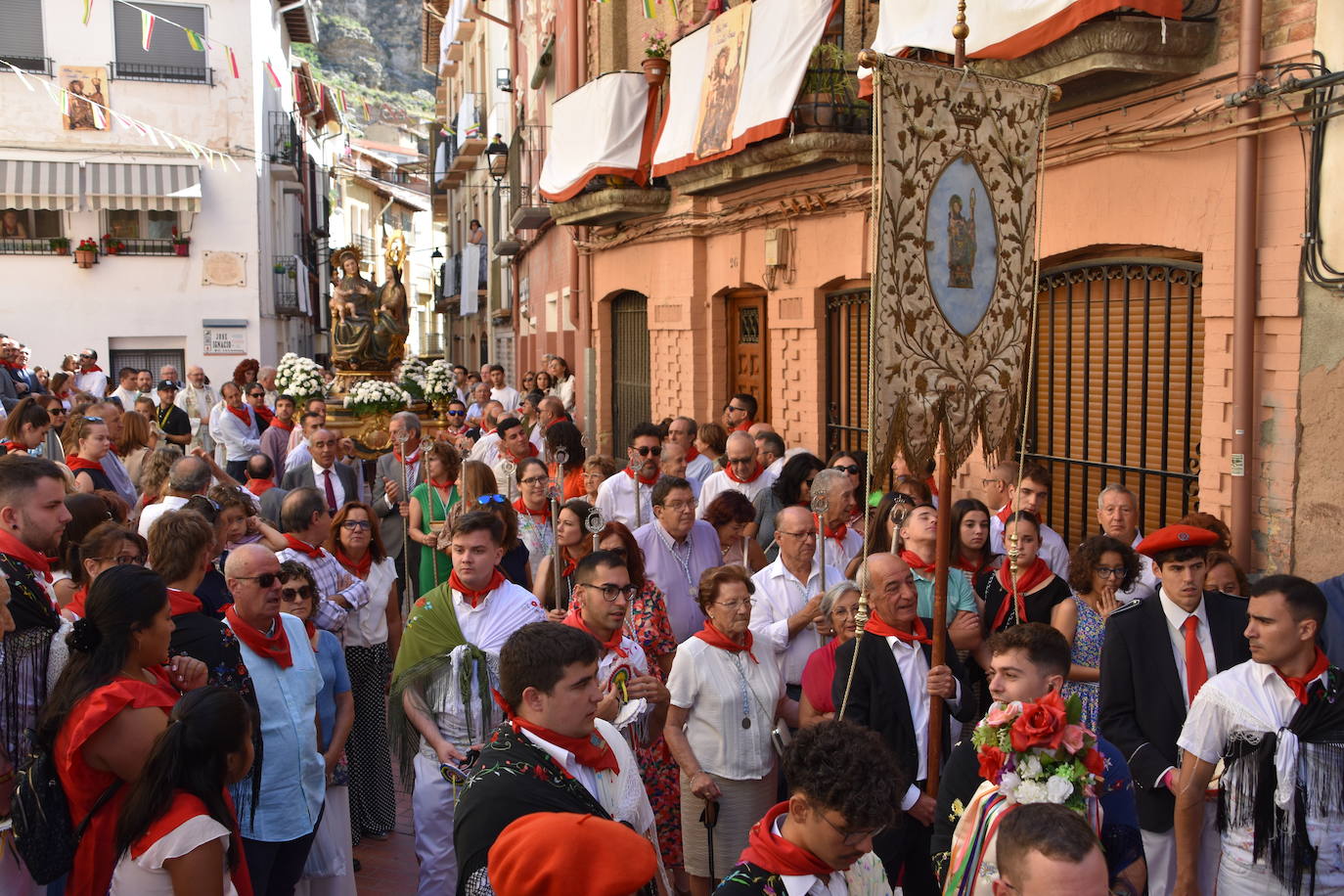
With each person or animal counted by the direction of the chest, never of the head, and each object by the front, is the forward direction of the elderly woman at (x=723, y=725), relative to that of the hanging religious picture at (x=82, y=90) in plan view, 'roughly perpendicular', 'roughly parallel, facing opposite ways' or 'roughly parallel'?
roughly parallel

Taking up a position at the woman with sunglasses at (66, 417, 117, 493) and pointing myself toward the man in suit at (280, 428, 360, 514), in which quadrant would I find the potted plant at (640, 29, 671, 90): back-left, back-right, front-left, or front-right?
front-left

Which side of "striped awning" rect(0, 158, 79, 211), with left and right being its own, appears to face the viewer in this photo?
front

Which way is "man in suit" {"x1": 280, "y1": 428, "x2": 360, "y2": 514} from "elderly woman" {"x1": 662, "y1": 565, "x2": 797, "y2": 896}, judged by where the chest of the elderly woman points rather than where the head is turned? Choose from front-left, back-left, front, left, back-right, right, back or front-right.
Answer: back

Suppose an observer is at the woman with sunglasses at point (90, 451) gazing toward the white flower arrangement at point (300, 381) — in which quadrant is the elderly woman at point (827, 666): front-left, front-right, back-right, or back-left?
back-right

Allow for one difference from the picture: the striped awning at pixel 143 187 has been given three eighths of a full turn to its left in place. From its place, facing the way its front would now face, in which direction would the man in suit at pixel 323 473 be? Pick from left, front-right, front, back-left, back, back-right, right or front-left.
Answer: back-right

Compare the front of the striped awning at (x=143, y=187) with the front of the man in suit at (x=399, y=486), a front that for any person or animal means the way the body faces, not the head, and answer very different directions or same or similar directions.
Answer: same or similar directions

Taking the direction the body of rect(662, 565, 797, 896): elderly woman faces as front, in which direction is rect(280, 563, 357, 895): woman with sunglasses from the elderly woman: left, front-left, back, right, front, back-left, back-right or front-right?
back-right

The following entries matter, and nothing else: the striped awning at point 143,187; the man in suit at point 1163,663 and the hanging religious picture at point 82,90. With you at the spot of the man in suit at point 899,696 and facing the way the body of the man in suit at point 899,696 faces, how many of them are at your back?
2

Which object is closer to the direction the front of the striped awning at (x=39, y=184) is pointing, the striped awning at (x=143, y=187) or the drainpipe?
the drainpipe

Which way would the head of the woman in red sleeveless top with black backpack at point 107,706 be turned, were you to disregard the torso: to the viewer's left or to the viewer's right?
to the viewer's right

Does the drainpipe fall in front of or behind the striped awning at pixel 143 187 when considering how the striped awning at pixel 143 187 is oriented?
in front

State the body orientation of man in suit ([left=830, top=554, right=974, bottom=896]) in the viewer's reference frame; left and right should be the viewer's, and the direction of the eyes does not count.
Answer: facing the viewer and to the right of the viewer

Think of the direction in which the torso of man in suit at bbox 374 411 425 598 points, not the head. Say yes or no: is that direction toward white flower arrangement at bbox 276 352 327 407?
no

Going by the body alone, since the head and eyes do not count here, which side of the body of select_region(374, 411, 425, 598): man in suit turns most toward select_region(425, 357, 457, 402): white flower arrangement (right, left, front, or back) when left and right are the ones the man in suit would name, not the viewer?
back

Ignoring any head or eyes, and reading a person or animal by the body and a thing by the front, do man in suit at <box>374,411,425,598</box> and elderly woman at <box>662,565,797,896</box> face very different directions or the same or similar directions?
same or similar directions

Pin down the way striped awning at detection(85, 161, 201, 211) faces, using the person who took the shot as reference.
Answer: facing the viewer

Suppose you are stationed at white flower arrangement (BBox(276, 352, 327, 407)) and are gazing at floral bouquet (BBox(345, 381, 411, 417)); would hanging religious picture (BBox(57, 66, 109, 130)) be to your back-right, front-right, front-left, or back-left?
back-left

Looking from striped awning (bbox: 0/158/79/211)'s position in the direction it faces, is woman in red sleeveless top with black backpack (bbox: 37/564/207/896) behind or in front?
in front

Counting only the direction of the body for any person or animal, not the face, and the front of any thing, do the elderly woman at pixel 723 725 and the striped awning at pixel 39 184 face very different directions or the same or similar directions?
same or similar directions

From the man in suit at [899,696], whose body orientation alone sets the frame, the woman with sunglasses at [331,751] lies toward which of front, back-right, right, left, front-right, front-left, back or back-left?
back-right
